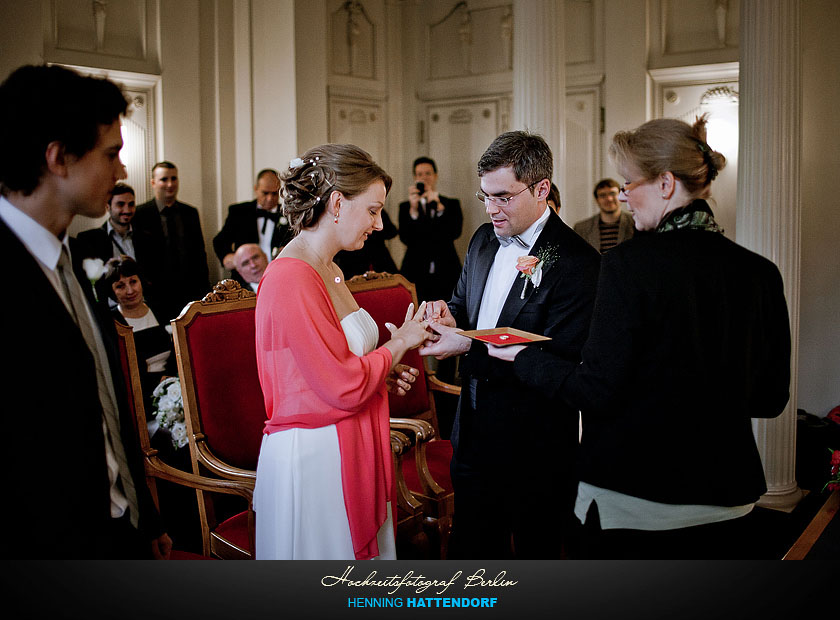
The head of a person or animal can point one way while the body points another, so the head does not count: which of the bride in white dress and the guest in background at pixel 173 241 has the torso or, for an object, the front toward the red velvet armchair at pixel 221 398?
the guest in background

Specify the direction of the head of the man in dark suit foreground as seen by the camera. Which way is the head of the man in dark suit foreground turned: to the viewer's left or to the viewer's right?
to the viewer's right

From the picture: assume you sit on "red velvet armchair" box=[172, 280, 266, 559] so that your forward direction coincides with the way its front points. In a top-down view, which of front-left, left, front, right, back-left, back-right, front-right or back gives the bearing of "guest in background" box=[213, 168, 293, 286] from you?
back-left

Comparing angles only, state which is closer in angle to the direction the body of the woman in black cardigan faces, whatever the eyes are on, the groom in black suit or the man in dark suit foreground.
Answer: the groom in black suit

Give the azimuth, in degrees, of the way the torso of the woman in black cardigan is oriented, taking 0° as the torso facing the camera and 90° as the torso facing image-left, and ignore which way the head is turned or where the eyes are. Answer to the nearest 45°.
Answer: approximately 135°

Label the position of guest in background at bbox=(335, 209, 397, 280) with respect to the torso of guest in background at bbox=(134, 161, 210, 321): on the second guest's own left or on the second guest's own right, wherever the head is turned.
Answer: on the second guest's own left

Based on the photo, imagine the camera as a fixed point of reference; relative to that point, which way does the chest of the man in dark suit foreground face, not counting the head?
to the viewer's right

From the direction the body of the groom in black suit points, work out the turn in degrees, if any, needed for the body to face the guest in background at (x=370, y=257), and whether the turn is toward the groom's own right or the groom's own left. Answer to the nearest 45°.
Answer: approximately 135° to the groom's own right
